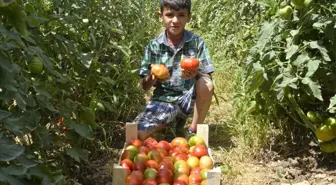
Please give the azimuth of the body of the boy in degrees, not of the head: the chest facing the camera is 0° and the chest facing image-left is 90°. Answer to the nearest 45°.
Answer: approximately 0°

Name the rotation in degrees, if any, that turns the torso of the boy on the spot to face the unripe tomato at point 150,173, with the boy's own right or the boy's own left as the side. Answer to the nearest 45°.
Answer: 0° — they already face it

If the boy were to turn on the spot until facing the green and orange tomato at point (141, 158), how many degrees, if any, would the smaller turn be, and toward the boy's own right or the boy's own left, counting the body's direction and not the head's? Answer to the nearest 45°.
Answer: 0° — they already face it

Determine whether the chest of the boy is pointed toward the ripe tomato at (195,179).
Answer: yes

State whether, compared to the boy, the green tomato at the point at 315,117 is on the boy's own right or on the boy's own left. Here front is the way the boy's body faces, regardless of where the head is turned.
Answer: on the boy's own left

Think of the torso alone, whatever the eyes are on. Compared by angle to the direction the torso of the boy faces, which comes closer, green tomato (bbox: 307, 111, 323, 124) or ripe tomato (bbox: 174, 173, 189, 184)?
the ripe tomato

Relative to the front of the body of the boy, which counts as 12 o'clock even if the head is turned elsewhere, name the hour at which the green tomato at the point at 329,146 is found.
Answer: The green tomato is roughly at 10 o'clock from the boy.
